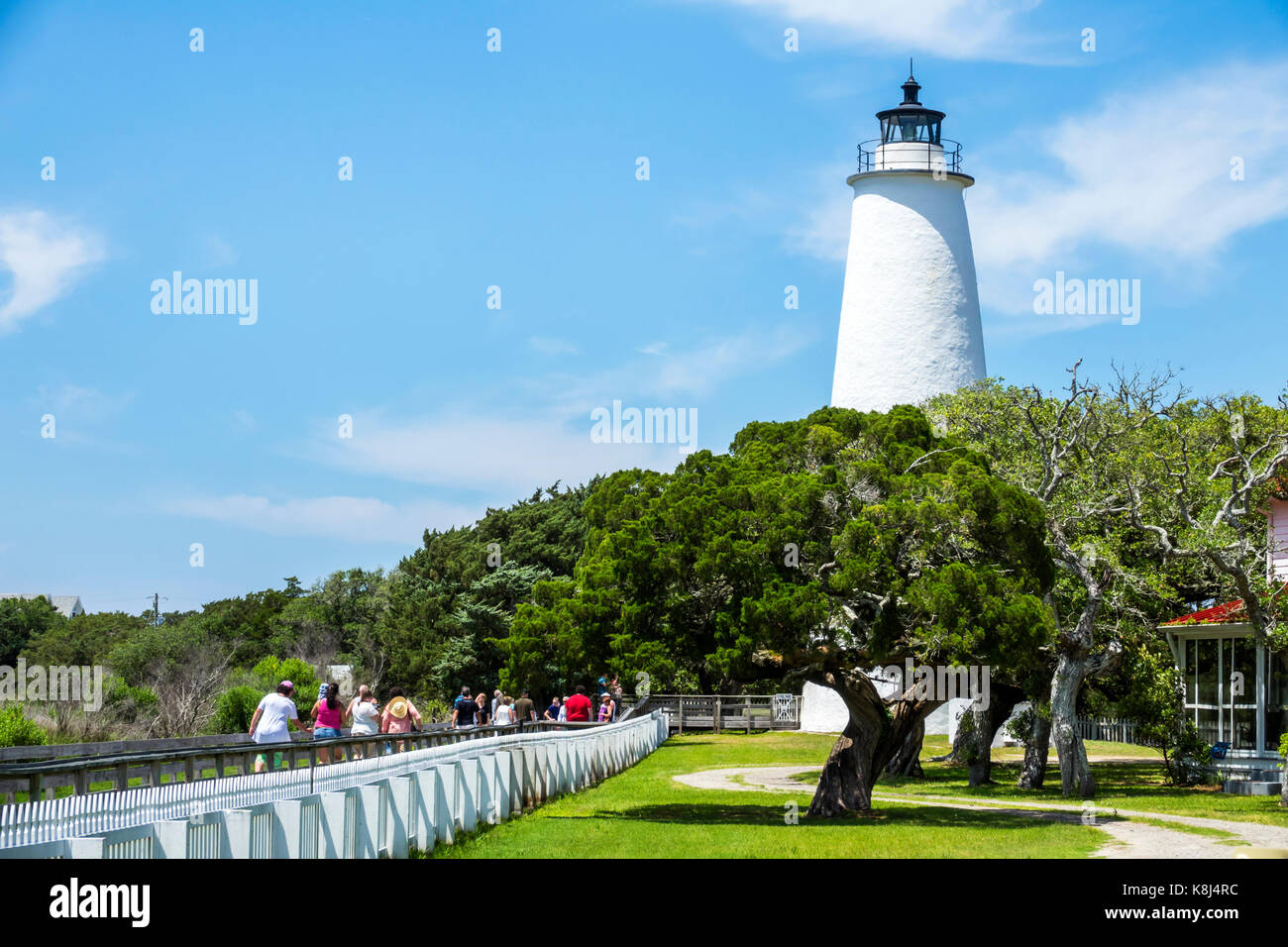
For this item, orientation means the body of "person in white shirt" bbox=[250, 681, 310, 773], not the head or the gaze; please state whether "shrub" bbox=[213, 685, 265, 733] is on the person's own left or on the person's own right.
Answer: on the person's own left

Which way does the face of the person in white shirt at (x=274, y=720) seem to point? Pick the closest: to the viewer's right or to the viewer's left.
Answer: to the viewer's right

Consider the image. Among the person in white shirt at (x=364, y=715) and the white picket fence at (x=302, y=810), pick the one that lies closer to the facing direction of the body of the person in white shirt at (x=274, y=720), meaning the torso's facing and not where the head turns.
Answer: the person in white shirt

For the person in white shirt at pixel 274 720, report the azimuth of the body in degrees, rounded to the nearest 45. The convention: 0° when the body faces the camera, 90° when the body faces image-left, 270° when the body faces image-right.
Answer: approximately 225°

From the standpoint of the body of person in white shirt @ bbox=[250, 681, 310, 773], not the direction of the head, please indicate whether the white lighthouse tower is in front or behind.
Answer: in front

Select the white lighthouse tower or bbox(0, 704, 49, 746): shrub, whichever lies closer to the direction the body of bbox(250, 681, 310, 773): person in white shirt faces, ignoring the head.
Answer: the white lighthouse tower
